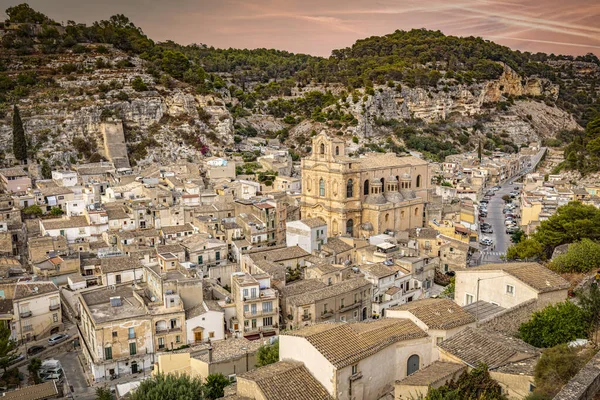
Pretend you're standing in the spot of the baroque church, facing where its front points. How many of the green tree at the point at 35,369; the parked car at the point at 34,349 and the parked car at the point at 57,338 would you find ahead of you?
3

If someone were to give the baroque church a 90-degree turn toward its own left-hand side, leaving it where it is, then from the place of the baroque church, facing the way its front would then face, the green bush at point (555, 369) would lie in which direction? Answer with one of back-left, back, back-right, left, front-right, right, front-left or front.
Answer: front-right

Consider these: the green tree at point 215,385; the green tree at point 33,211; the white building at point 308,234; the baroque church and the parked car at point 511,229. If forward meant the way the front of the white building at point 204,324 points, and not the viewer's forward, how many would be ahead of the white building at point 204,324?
1

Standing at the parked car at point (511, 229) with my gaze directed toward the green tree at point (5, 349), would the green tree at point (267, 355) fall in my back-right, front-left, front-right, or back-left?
front-left

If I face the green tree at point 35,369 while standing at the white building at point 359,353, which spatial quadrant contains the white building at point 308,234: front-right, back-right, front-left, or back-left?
front-right

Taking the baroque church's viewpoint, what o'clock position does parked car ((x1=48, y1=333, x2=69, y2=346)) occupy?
The parked car is roughly at 12 o'clock from the baroque church.

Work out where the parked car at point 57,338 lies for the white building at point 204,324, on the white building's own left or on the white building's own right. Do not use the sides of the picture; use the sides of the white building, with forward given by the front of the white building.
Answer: on the white building's own right

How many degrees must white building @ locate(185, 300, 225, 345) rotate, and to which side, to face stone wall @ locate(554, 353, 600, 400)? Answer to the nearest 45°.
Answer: approximately 45° to its left

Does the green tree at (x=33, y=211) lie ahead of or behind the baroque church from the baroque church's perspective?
ahead

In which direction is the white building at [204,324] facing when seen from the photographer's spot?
facing the viewer

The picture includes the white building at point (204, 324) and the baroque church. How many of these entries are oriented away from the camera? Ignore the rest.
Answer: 0

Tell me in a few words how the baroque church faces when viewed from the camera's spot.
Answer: facing the viewer and to the left of the viewer

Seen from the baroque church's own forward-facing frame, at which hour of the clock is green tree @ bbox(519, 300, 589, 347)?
The green tree is roughly at 10 o'clock from the baroque church.

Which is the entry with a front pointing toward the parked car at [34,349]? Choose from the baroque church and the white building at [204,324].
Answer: the baroque church

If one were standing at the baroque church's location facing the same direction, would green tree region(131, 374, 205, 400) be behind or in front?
in front

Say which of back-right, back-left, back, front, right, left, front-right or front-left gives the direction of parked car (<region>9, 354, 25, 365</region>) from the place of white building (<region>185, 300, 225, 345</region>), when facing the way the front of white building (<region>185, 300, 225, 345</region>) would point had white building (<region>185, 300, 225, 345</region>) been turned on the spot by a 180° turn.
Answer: left

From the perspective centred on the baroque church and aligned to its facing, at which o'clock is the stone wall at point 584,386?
The stone wall is roughly at 10 o'clock from the baroque church.

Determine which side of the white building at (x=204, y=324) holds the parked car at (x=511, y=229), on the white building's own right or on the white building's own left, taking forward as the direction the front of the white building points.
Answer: on the white building's own left

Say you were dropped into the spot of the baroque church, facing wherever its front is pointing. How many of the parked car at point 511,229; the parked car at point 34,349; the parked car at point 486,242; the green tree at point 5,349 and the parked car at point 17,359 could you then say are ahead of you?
3

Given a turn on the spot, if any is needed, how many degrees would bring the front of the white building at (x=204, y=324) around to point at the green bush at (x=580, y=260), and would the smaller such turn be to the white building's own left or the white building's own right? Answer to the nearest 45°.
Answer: approximately 90° to the white building's own left
